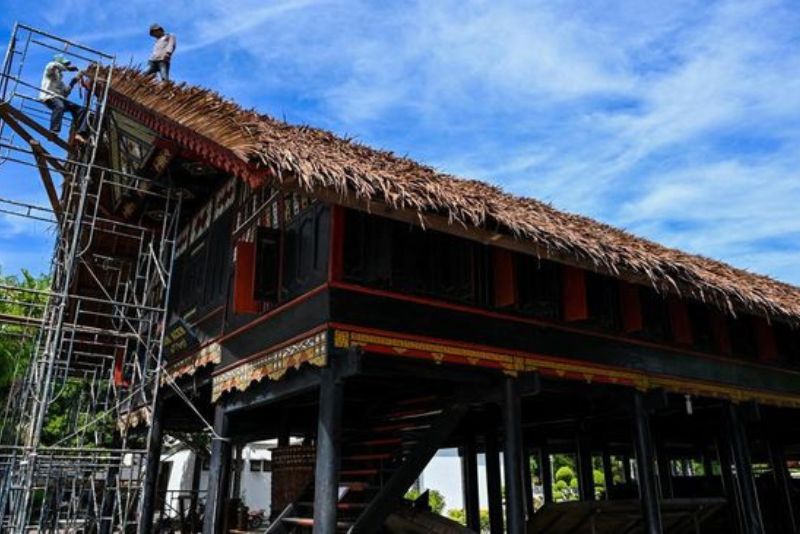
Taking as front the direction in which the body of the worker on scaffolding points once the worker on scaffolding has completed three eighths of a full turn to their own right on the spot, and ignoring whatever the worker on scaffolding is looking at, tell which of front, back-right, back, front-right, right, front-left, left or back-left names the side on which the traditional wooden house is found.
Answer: left

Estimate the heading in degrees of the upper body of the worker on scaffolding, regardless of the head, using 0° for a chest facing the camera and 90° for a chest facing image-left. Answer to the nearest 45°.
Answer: approximately 270°
